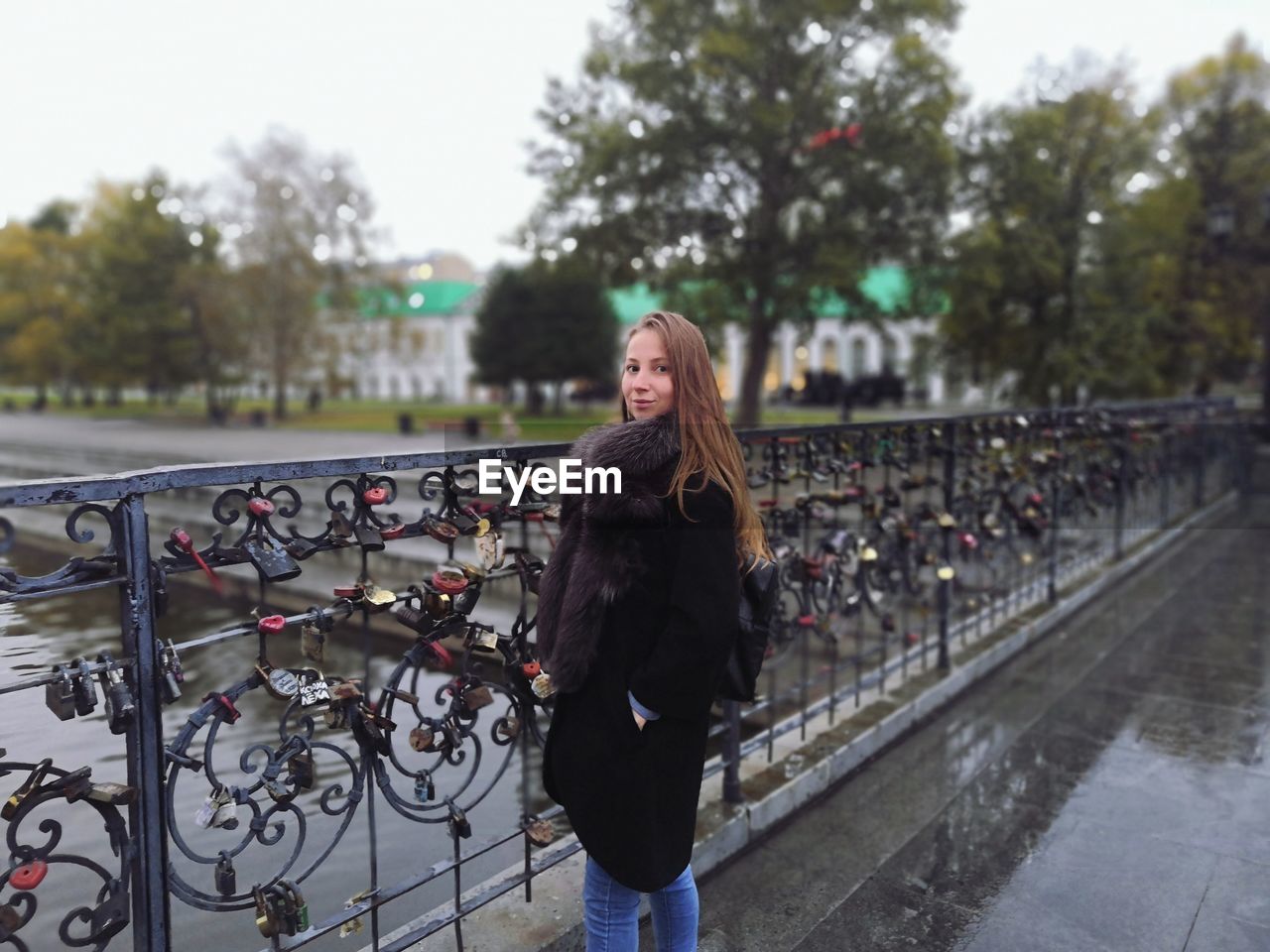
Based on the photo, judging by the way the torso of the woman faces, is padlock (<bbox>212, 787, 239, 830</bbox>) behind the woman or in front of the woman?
in front

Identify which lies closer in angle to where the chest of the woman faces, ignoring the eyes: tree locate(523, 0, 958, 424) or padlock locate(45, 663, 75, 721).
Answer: the padlock
